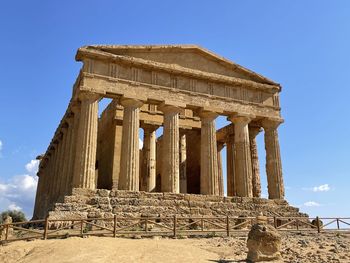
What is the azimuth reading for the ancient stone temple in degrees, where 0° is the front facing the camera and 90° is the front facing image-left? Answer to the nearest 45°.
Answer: approximately 315°

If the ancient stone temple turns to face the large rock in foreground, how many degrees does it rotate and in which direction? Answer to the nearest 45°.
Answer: approximately 45° to its right
